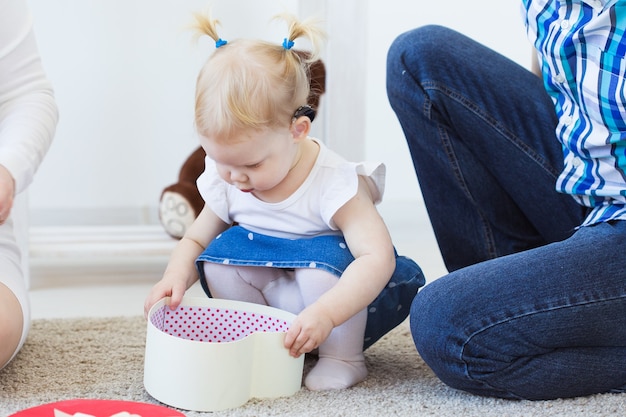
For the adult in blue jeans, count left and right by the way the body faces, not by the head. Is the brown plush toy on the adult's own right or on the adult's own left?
on the adult's own right

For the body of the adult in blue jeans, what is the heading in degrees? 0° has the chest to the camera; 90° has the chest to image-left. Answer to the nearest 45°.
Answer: approximately 45°
